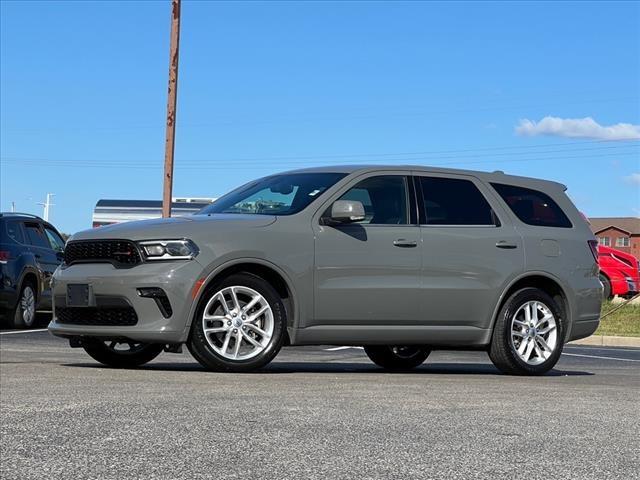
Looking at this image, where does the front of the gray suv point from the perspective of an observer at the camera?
facing the viewer and to the left of the viewer

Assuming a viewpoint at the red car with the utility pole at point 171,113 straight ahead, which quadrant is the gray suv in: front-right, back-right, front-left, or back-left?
front-left

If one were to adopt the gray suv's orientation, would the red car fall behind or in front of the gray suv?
behind

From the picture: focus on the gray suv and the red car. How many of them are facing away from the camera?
0

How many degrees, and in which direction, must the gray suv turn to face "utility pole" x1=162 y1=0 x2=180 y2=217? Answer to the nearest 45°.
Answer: approximately 135° to its right

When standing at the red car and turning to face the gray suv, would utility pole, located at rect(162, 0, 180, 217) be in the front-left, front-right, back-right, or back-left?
front-right
